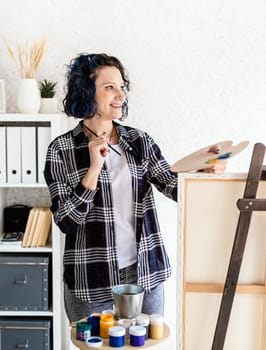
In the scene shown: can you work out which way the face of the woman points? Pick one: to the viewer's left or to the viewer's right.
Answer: to the viewer's right

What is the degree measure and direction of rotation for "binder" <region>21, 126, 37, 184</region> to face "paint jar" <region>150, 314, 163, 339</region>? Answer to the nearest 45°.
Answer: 0° — it already faces it

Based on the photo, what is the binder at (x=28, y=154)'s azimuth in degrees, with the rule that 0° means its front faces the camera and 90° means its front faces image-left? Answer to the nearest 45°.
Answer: approximately 0°

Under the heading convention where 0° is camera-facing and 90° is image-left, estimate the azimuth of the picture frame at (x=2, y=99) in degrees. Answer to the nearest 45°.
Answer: approximately 0°
